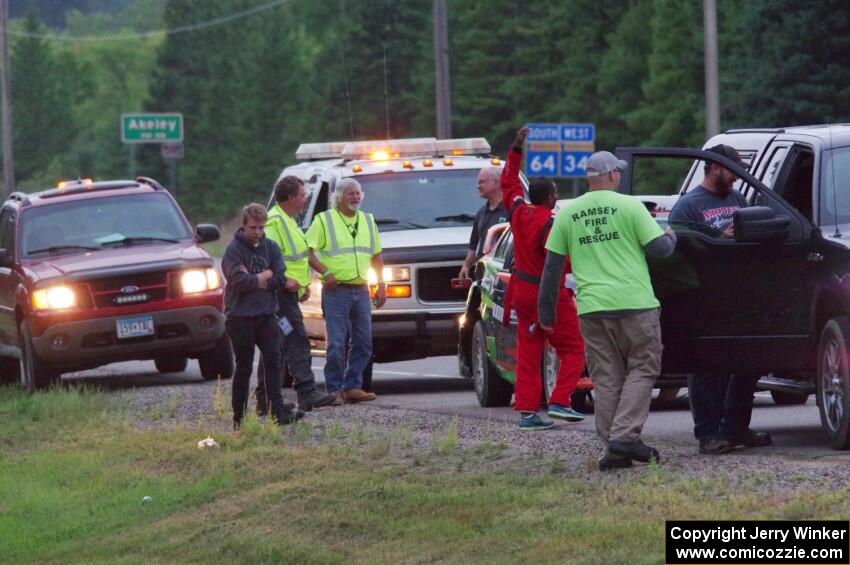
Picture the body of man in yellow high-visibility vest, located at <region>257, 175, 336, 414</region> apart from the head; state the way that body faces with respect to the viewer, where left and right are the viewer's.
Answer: facing to the right of the viewer

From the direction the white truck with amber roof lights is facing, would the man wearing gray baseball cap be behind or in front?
in front

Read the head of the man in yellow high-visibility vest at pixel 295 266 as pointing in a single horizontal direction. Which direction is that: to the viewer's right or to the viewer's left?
to the viewer's right

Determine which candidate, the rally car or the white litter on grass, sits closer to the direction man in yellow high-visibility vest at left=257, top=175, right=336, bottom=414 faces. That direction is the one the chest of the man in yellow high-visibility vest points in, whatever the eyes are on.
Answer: the rally car

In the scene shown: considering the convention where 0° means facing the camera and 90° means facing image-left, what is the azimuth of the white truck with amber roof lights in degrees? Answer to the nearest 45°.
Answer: approximately 315°

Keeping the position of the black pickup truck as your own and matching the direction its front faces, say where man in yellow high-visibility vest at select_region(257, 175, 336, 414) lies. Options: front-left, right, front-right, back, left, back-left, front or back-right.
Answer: back

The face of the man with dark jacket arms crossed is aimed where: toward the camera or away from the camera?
toward the camera

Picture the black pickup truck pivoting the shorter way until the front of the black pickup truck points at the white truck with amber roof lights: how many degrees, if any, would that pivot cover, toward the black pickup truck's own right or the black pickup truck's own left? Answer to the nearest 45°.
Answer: approximately 180°

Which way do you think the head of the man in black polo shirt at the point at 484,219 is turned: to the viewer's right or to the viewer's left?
to the viewer's left

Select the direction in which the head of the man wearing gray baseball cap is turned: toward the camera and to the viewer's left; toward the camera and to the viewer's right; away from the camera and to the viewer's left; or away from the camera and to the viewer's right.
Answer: away from the camera and to the viewer's right
